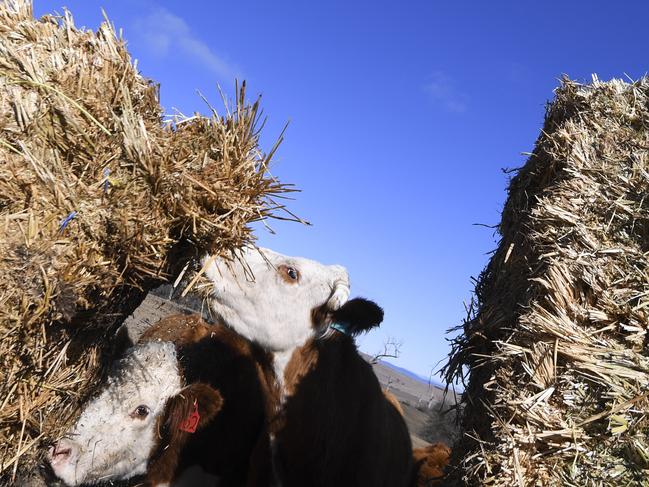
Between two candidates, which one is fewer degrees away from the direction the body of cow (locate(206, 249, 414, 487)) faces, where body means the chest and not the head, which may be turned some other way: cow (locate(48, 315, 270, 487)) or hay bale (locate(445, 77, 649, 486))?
the cow

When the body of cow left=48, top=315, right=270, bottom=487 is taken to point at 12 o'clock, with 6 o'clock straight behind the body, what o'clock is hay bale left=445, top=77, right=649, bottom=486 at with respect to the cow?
The hay bale is roughly at 8 o'clock from the cow.

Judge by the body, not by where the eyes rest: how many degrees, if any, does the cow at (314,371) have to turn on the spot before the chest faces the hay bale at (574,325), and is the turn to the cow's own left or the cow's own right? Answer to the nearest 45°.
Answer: approximately 135° to the cow's own left

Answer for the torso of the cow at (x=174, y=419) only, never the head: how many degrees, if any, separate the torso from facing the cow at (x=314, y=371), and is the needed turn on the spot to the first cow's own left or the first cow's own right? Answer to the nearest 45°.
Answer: approximately 135° to the first cow's own left

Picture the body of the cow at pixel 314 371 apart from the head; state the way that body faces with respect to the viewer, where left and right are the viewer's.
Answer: facing to the left of the viewer

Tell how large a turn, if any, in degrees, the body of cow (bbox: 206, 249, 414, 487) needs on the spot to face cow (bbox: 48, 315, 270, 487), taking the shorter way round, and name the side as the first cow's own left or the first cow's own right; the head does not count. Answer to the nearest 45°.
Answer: approximately 45° to the first cow's own right

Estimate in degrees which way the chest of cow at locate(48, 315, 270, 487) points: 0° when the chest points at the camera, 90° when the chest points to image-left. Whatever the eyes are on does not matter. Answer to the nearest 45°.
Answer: approximately 90°
